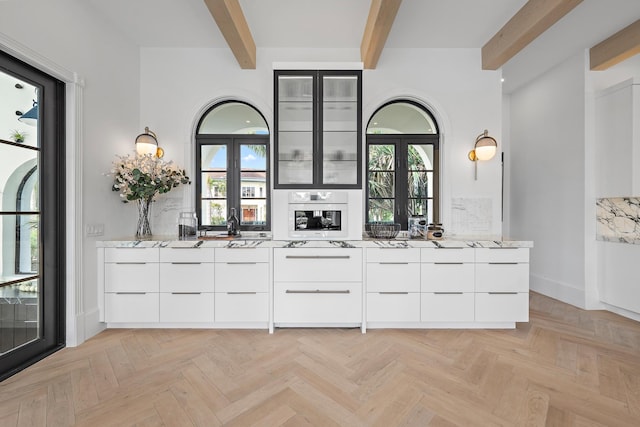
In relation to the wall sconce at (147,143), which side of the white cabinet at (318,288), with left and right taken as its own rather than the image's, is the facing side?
right

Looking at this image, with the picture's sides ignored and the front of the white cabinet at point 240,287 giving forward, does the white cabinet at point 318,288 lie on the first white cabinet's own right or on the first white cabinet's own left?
on the first white cabinet's own left

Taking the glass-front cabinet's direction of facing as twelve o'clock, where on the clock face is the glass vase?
The glass vase is roughly at 3 o'clock from the glass-front cabinet.

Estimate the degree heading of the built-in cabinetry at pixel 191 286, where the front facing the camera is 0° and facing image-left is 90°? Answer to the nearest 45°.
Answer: approximately 0°

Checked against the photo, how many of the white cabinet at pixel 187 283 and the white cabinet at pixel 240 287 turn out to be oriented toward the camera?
2

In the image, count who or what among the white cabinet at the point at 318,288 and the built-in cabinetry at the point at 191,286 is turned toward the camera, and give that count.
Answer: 2
